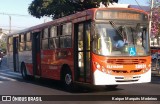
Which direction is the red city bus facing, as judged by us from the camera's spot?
facing the viewer and to the right of the viewer

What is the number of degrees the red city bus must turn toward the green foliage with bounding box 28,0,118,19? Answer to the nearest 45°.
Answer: approximately 135° to its left
